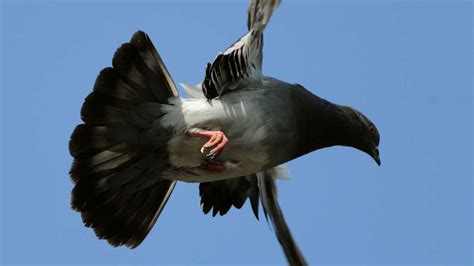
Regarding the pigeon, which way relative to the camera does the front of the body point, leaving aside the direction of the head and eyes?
to the viewer's right
